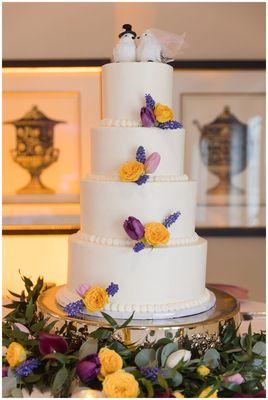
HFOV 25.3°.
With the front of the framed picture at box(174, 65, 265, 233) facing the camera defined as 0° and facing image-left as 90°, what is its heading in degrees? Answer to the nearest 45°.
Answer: approximately 0°

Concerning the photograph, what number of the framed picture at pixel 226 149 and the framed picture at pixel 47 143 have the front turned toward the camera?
2

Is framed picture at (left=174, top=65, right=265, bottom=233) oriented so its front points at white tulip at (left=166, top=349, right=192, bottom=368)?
yes

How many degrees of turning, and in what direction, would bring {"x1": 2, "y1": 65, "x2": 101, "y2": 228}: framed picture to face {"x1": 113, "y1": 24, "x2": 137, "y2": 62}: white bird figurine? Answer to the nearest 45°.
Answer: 0° — it already faces it

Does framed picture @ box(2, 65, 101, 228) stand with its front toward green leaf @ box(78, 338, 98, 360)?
yes

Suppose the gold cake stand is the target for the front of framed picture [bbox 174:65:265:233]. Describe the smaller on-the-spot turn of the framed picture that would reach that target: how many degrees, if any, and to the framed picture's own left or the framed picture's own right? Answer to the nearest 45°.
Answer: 0° — it already faces it

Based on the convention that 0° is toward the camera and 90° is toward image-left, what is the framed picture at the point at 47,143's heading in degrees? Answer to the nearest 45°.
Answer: approximately 0°
